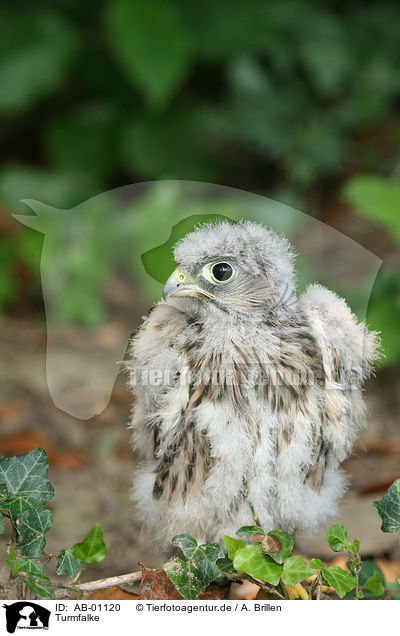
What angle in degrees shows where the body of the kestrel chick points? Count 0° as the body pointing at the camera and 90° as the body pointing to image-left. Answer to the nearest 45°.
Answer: approximately 0°

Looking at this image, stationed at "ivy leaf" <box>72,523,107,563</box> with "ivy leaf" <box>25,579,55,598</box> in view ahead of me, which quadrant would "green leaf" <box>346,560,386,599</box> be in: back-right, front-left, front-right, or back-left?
back-left
